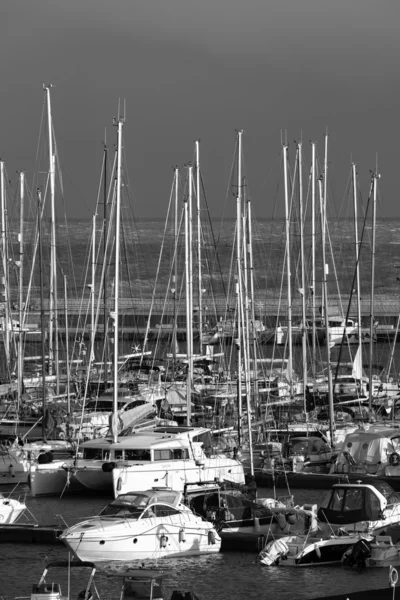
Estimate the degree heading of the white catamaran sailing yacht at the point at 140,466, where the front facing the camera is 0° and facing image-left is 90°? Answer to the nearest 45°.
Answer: approximately 45°

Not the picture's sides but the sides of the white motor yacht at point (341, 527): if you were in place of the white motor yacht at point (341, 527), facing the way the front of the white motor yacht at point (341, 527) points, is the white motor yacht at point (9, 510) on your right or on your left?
on your left

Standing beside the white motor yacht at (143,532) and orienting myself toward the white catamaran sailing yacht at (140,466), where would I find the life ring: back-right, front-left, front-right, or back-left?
back-right

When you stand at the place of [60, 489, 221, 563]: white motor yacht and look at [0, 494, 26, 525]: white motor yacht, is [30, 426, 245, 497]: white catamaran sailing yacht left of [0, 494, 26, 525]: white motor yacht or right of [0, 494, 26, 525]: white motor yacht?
right

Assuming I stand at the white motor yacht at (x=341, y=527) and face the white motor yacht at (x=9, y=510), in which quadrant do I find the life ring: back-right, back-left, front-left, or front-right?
back-left
